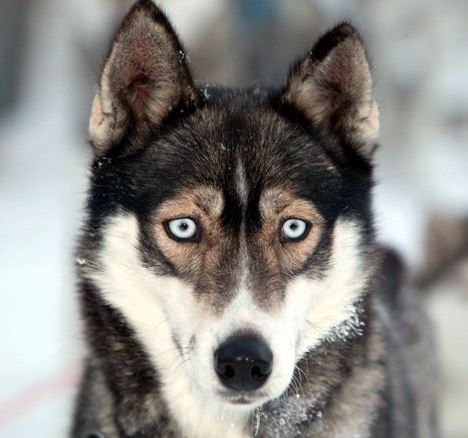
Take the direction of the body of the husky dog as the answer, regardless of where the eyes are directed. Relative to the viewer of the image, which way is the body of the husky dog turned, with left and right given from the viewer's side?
facing the viewer
